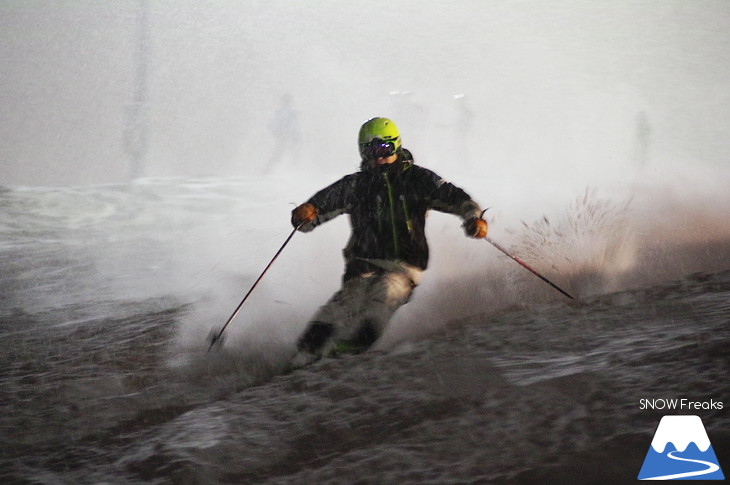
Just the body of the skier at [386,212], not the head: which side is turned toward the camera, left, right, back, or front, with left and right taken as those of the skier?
front
